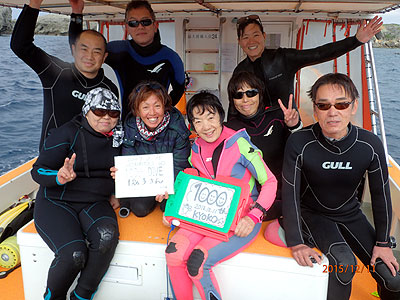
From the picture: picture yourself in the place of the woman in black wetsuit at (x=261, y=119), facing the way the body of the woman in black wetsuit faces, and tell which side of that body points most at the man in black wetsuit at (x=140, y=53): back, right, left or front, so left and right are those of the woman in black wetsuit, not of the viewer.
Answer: right

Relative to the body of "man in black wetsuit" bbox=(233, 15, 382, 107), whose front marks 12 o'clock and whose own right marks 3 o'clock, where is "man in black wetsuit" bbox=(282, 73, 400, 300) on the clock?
"man in black wetsuit" bbox=(282, 73, 400, 300) is roughly at 11 o'clock from "man in black wetsuit" bbox=(233, 15, 382, 107).

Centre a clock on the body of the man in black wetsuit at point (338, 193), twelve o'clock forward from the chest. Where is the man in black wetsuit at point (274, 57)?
the man in black wetsuit at point (274, 57) is roughly at 5 o'clock from the man in black wetsuit at point (338, 193).

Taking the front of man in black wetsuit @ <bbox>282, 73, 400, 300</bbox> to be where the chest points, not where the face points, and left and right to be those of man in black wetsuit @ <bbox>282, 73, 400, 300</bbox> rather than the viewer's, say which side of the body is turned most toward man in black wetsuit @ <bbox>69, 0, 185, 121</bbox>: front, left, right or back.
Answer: right

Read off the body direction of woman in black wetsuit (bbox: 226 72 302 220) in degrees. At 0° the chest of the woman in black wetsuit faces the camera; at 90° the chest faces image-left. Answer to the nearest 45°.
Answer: approximately 0°

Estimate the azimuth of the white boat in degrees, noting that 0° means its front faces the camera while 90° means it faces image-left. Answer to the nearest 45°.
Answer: approximately 180°
